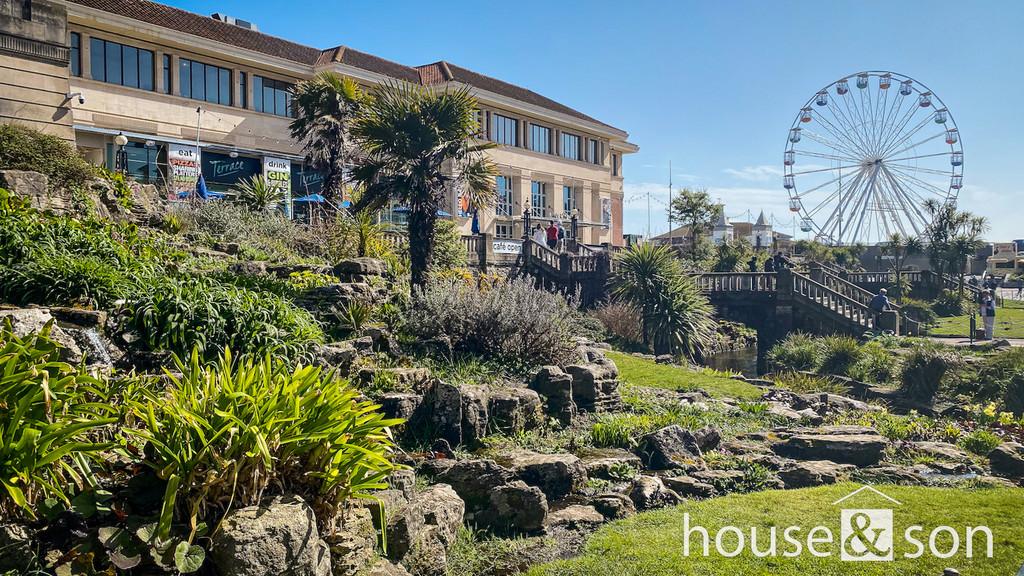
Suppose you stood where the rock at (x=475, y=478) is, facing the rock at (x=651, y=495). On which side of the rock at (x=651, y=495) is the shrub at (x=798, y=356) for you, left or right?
left

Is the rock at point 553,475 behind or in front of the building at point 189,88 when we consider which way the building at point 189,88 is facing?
in front

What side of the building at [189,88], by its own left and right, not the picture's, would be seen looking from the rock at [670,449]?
front

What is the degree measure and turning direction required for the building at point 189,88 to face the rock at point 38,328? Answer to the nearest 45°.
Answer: approximately 45° to its right

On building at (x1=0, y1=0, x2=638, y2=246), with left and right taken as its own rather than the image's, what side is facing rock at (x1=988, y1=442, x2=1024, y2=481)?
front

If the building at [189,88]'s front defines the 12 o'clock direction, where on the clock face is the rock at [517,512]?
The rock is roughly at 1 o'clock from the building.

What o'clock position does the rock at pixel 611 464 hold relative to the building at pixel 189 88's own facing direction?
The rock is roughly at 1 o'clock from the building.

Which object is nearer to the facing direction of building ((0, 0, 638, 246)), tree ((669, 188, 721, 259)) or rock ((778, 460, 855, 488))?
the rock

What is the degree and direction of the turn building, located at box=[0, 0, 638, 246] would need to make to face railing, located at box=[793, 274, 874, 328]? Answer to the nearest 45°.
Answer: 0° — it already faces it

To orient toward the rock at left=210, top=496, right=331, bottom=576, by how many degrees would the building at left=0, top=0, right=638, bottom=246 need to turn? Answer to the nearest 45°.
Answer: approximately 45° to its right

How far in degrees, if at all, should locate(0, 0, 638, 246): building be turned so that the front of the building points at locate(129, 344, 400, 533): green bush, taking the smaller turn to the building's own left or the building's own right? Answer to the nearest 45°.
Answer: approximately 45° to the building's own right

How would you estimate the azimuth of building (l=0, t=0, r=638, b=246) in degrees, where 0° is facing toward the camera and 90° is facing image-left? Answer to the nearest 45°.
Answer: approximately 315°

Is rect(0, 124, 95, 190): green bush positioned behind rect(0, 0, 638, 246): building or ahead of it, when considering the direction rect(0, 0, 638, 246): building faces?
ahead
